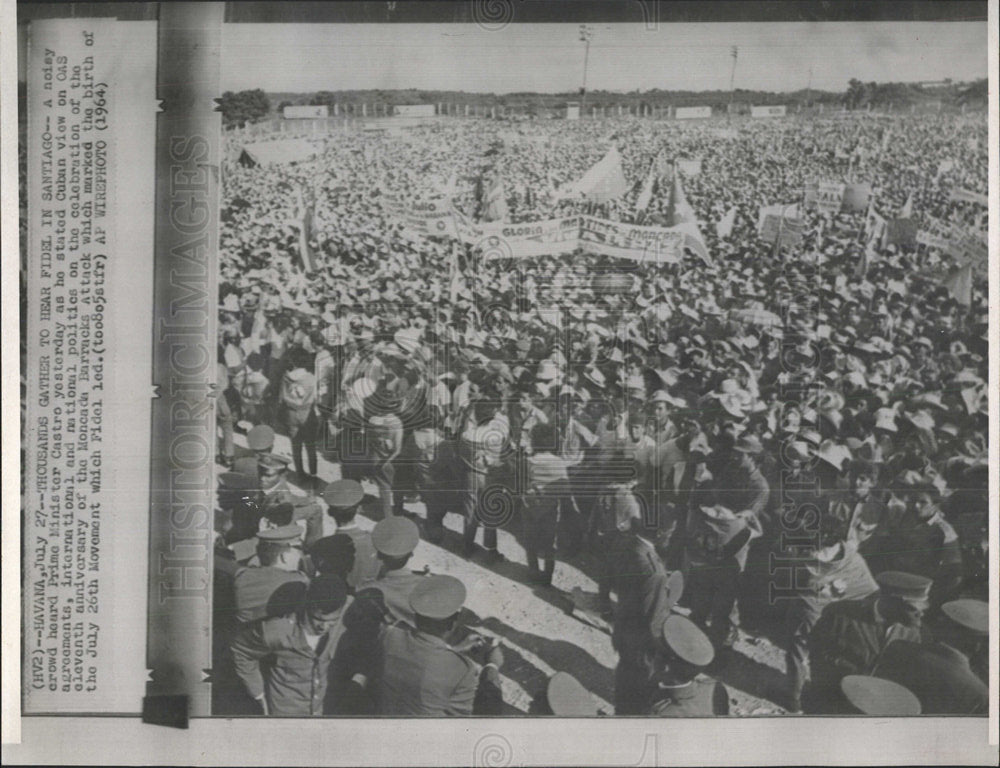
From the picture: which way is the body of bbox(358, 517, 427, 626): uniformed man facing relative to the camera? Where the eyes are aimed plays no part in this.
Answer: away from the camera
